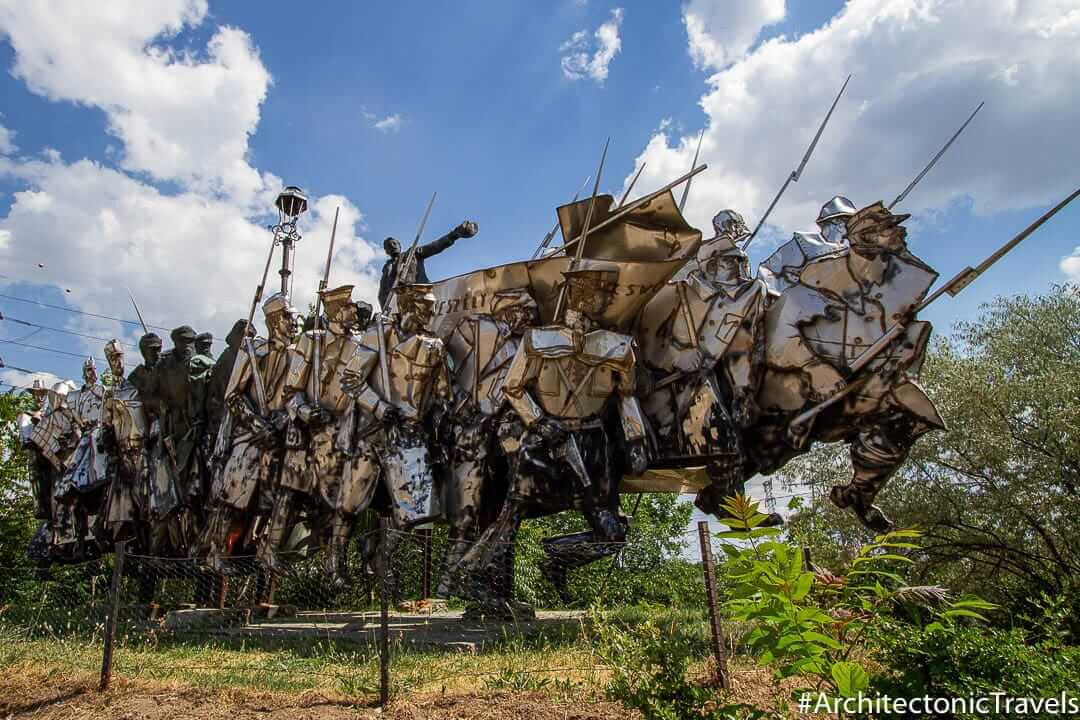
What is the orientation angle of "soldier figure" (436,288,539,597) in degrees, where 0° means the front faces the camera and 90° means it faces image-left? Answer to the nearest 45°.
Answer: approximately 315°

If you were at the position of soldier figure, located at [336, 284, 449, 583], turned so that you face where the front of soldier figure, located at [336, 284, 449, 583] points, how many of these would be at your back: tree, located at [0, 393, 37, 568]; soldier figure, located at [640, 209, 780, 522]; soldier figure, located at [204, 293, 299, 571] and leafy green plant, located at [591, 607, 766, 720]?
2

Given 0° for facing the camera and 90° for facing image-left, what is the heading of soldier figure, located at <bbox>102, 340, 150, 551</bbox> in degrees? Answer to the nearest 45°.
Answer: approximately 315°

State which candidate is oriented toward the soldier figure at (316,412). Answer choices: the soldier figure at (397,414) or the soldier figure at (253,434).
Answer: the soldier figure at (253,434)

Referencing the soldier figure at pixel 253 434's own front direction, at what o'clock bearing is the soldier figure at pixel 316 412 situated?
the soldier figure at pixel 316 412 is roughly at 12 o'clock from the soldier figure at pixel 253 434.

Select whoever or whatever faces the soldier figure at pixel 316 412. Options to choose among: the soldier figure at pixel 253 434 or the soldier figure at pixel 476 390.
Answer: the soldier figure at pixel 253 434

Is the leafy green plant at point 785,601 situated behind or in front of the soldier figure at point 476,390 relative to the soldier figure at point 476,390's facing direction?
in front

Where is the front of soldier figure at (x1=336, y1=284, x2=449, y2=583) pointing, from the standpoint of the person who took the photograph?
facing the viewer and to the right of the viewer

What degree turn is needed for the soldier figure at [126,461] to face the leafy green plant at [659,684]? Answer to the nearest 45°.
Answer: approximately 45° to its right

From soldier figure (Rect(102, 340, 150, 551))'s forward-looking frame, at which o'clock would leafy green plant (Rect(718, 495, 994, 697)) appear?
The leafy green plant is roughly at 1 o'clock from the soldier figure.

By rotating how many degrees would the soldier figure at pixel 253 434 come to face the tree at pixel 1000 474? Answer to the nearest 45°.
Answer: approximately 45° to its left

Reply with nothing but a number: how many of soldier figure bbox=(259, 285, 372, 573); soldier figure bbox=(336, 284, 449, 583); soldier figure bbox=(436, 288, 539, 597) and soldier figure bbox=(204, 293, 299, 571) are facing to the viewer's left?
0

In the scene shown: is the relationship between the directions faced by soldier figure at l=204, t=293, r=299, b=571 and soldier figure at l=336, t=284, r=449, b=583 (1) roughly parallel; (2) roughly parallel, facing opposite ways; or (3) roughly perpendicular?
roughly parallel

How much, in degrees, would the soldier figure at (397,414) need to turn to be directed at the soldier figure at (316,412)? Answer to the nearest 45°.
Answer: approximately 180°
